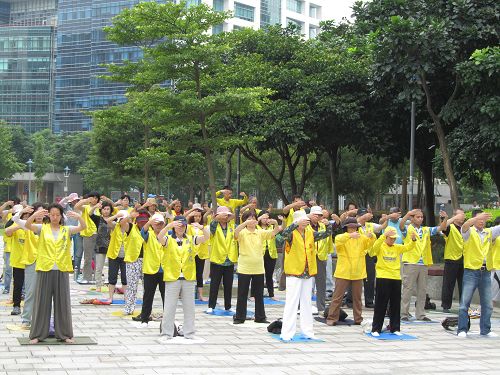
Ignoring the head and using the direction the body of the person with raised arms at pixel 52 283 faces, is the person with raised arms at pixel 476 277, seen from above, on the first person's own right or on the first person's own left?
on the first person's own left

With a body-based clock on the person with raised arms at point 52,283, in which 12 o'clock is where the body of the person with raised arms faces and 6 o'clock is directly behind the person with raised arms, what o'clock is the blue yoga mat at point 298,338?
The blue yoga mat is roughly at 9 o'clock from the person with raised arms.

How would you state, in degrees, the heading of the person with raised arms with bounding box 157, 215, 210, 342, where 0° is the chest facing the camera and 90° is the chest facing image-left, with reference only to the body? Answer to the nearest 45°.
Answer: approximately 0°

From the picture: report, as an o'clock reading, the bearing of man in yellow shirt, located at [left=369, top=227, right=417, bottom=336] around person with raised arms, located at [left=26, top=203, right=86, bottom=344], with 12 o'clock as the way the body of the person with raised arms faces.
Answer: The man in yellow shirt is roughly at 9 o'clock from the person with raised arms.
